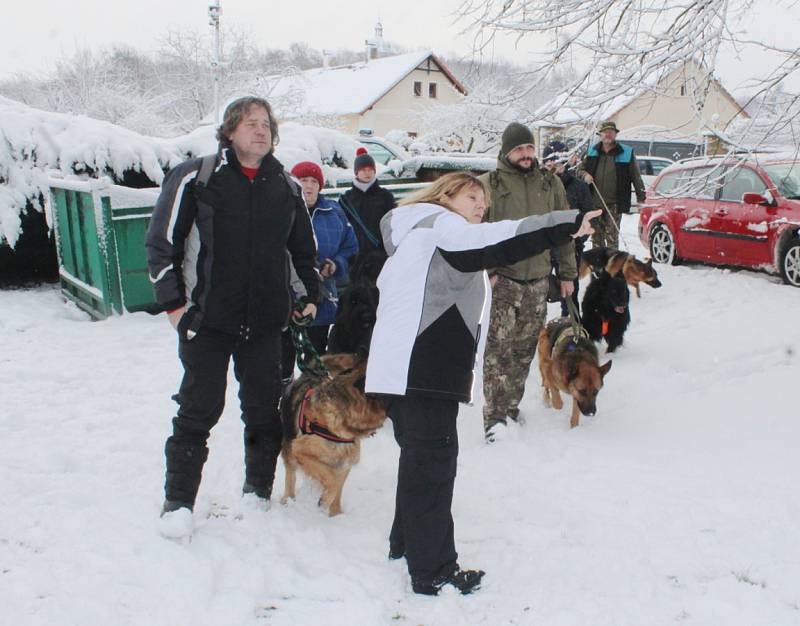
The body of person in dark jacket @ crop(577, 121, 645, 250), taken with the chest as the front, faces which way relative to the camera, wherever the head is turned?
toward the camera

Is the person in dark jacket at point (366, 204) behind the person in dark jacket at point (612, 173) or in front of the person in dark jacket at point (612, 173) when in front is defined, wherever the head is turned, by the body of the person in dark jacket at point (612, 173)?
in front

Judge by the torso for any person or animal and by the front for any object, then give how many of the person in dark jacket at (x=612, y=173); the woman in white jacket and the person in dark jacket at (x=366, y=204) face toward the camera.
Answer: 2

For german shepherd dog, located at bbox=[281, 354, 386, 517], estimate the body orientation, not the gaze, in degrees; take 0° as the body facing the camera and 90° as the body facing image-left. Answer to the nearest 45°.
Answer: approximately 315°

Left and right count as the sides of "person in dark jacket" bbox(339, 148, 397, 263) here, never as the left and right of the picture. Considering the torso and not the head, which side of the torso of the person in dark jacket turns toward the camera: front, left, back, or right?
front

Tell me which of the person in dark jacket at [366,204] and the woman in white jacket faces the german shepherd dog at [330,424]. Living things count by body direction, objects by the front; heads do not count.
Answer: the person in dark jacket

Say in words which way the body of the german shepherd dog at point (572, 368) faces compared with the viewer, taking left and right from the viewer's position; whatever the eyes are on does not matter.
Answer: facing the viewer and to the right of the viewer

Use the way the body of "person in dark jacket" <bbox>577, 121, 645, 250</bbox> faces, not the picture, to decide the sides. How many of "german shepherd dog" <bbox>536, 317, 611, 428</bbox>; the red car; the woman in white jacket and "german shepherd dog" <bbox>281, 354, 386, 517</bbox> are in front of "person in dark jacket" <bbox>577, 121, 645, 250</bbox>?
3

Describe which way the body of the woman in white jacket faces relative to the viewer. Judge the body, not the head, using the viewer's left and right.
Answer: facing to the right of the viewer
